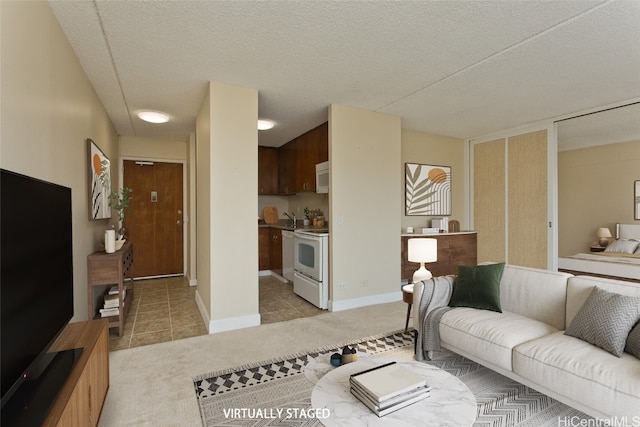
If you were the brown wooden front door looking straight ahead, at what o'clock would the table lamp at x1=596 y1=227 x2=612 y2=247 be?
The table lamp is roughly at 10 o'clock from the brown wooden front door.

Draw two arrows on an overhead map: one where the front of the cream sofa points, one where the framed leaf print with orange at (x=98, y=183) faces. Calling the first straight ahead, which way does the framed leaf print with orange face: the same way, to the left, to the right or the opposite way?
the opposite way

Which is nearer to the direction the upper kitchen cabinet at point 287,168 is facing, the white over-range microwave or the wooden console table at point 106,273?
the wooden console table

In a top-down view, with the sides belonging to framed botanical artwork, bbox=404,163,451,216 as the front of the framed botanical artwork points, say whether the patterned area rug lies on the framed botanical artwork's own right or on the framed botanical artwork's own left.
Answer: on the framed botanical artwork's own right

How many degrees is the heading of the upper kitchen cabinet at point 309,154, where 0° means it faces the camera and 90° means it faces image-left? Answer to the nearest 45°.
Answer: approximately 45°

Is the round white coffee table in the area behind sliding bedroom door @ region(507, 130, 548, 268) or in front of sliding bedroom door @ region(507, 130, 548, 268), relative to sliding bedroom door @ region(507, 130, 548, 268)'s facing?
in front

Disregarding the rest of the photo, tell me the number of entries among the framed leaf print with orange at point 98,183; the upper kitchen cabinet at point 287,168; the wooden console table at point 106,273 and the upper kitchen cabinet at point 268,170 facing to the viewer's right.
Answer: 2

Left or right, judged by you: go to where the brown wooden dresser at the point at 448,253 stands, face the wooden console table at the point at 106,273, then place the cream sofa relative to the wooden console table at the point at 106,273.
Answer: left

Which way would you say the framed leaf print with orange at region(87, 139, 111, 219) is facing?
to the viewer's right

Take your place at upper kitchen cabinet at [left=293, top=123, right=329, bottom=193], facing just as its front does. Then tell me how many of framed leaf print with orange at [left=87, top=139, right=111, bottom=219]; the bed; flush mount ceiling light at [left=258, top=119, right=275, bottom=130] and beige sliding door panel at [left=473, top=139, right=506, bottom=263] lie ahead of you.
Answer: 2

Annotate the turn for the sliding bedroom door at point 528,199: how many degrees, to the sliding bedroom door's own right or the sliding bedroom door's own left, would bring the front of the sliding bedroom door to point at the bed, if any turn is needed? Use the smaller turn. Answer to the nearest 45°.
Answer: approximately 180°

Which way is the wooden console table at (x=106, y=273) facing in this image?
to the viewer's right
